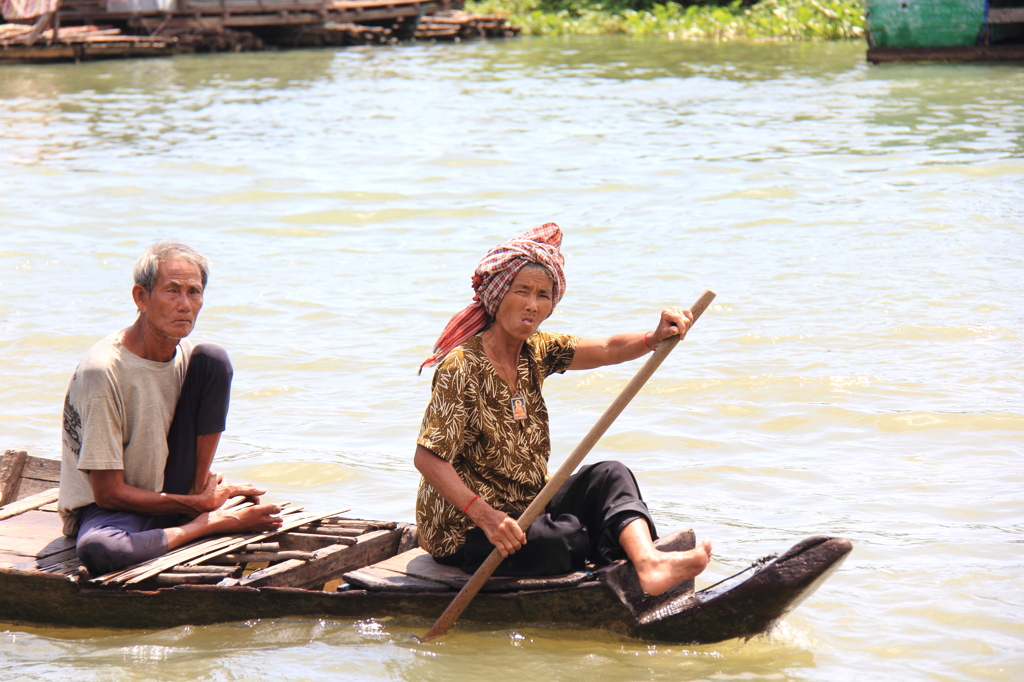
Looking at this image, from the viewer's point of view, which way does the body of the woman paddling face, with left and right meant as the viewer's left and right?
facing the viewer and to the right of the viewer

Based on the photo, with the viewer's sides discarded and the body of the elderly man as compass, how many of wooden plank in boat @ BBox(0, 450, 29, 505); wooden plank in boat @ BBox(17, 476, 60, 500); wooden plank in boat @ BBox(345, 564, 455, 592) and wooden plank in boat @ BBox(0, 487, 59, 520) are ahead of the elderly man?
1

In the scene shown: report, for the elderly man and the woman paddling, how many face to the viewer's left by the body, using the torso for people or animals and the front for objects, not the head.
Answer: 0

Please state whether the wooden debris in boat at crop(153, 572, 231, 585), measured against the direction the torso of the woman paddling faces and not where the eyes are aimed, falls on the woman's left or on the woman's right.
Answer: on the woman's right

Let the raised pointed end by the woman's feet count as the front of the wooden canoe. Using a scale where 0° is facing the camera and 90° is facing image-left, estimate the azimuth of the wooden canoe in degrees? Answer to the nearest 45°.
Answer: approximately 270°

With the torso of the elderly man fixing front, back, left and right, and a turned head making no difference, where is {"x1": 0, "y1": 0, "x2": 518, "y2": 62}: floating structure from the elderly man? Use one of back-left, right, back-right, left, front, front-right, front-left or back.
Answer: back-left

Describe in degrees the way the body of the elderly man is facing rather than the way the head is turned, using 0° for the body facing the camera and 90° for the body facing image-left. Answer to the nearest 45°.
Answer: approximately 315°
